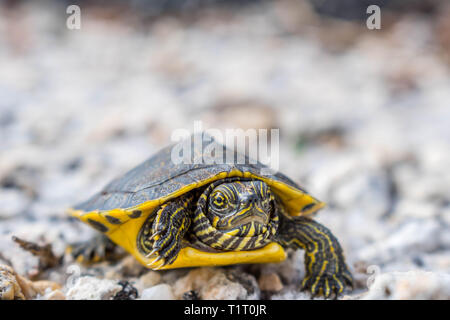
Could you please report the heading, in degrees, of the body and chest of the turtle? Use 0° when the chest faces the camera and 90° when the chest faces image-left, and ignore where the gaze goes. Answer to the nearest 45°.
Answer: approximately 315°

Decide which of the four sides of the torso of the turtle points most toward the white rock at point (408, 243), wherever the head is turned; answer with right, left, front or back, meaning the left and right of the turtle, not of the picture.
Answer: left

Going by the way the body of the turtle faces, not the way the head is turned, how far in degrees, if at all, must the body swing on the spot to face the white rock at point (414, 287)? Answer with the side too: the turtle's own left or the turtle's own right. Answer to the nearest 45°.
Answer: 0° — it already faces it
